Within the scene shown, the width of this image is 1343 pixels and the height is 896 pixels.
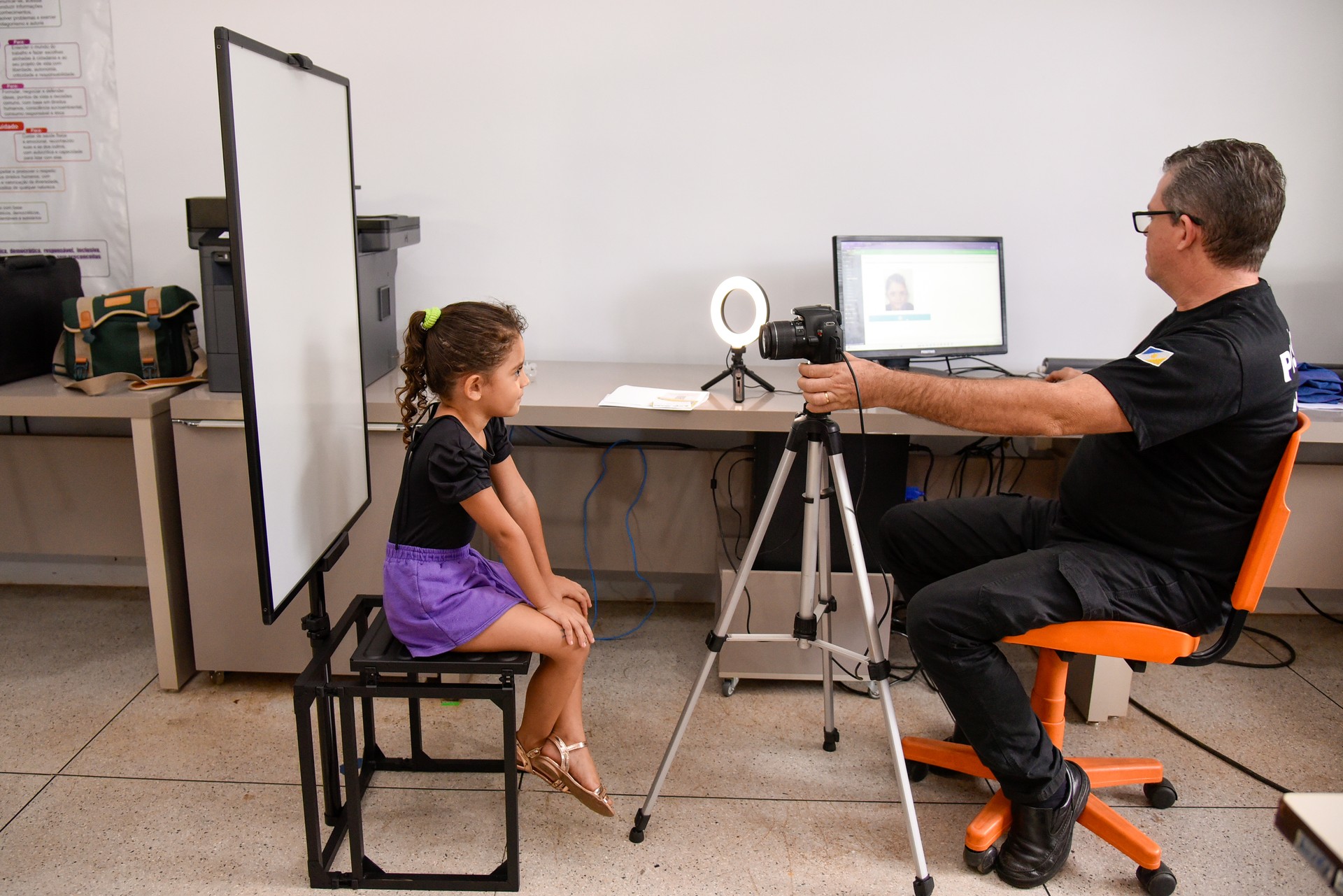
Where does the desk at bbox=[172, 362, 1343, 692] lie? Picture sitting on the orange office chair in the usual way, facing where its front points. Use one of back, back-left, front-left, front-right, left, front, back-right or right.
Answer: front

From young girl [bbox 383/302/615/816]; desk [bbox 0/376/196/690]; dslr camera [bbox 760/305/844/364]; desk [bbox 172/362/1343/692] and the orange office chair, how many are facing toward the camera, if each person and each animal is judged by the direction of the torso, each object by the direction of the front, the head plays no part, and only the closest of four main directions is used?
2

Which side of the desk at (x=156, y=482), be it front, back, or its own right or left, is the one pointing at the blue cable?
left

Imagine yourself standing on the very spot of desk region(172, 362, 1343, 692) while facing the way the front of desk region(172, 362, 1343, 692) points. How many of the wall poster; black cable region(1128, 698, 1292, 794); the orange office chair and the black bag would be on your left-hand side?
2

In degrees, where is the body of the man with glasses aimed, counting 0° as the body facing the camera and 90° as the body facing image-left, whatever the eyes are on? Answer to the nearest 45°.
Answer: approximately 90°

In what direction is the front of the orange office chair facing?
to the viewer's left

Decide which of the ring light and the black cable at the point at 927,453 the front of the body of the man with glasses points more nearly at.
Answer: the ring light

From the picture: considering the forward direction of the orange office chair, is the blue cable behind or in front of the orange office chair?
in front

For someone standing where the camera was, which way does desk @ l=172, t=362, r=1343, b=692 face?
facing the viewer

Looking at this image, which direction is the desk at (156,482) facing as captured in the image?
toward the camera

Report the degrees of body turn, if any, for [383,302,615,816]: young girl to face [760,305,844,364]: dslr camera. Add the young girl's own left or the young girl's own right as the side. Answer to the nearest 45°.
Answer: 0° — they already face it

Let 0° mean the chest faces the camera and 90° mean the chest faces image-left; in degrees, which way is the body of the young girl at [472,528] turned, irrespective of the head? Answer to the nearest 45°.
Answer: approximately 270°

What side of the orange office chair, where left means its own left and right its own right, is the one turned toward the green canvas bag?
front

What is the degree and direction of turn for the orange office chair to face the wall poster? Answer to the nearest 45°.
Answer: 0° — it already faces it

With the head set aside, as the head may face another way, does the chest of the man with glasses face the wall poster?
yes

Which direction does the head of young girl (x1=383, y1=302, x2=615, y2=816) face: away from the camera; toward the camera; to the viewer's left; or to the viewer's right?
to the viewer's right

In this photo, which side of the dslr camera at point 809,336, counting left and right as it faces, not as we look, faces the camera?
left

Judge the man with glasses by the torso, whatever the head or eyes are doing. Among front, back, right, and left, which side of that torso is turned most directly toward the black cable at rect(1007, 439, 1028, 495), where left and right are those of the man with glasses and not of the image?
right

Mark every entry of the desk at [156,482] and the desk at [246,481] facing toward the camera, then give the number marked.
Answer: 2

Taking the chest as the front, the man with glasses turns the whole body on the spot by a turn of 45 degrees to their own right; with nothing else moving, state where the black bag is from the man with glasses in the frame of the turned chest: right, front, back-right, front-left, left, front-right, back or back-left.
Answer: front-left
